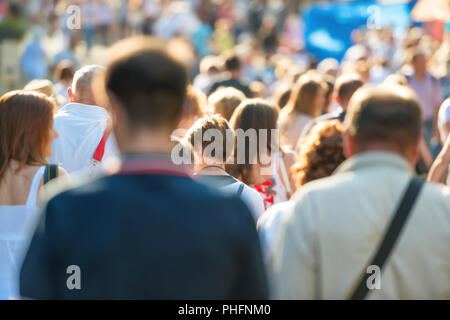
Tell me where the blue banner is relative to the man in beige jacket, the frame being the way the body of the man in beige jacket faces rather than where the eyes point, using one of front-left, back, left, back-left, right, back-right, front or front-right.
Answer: front

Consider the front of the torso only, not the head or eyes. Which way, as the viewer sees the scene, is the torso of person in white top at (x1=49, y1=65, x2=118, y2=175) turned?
away from the camera

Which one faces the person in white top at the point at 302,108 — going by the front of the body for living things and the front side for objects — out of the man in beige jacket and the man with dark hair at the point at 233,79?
the man in beige jacket

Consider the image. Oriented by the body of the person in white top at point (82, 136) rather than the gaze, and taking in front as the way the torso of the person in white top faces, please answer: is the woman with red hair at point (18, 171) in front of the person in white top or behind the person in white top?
behind

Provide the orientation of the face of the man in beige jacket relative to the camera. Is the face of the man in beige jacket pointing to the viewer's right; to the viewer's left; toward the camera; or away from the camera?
away from the camera

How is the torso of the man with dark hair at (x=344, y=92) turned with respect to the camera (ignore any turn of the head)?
away from the camera

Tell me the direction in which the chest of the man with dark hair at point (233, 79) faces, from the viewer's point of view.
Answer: away from the camera

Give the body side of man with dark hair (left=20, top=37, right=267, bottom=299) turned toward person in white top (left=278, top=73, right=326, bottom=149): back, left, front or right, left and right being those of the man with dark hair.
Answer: front

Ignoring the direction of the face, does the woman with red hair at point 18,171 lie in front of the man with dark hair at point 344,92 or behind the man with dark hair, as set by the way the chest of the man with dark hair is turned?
behind

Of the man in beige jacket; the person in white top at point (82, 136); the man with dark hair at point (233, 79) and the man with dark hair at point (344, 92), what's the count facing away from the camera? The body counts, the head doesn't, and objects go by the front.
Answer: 4

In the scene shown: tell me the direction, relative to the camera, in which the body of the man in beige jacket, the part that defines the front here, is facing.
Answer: away from the camera

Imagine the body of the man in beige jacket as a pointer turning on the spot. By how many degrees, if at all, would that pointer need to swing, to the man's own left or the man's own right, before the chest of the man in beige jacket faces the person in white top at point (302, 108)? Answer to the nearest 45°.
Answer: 0° — they already face them

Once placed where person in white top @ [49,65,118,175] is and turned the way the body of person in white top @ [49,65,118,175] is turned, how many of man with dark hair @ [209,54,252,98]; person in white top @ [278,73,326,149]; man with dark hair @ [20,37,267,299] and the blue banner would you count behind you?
1

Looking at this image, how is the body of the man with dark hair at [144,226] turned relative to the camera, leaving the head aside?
away from the camera

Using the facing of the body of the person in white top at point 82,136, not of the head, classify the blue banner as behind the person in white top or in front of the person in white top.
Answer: in front

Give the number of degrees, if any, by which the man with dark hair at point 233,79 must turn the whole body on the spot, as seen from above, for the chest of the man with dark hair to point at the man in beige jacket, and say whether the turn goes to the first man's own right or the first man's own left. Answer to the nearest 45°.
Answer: approximately 180°

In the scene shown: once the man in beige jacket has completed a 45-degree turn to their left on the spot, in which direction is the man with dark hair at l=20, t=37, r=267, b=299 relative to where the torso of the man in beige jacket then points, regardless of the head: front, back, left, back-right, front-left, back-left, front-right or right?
left

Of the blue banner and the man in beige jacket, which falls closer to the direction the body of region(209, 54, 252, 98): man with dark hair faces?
the blue banner

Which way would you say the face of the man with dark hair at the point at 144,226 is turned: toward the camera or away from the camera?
away from the camera

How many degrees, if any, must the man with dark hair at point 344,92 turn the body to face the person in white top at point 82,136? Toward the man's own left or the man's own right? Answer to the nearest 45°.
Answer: approximately 135° to the man's own left
